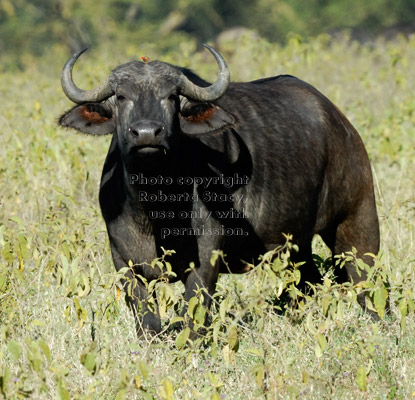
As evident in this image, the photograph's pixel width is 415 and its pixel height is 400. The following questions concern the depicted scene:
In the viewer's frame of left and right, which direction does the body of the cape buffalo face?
facing the viewer and to the left of the viewer

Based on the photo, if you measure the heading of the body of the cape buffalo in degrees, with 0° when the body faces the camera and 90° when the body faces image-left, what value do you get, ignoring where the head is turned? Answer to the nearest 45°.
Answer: approximately 45°
